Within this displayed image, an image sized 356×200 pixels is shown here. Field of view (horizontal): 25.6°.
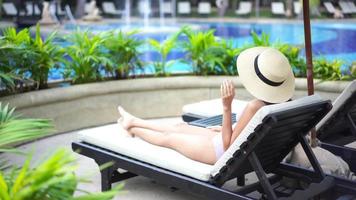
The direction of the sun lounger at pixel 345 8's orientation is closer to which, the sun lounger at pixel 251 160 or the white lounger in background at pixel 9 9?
the sun lounger

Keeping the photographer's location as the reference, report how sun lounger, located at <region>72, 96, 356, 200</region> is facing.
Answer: facing away from the viewer and to the left of the viewer

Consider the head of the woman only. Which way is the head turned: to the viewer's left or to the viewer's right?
to the viewer's left

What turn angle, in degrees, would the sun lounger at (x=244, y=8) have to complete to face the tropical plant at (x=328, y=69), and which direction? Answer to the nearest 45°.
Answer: approximately 45° to its left

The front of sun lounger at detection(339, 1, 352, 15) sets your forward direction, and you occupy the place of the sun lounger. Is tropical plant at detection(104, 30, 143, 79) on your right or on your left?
on your right

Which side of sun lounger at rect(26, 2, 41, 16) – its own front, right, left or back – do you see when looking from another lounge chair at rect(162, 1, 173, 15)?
left

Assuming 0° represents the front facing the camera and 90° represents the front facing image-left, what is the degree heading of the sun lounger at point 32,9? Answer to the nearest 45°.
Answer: approximately 315°

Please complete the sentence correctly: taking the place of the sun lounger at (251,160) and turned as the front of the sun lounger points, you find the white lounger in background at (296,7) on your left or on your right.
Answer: on your right

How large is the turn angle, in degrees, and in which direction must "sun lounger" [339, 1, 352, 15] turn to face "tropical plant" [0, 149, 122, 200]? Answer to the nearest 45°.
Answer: approximately 45° to its right
